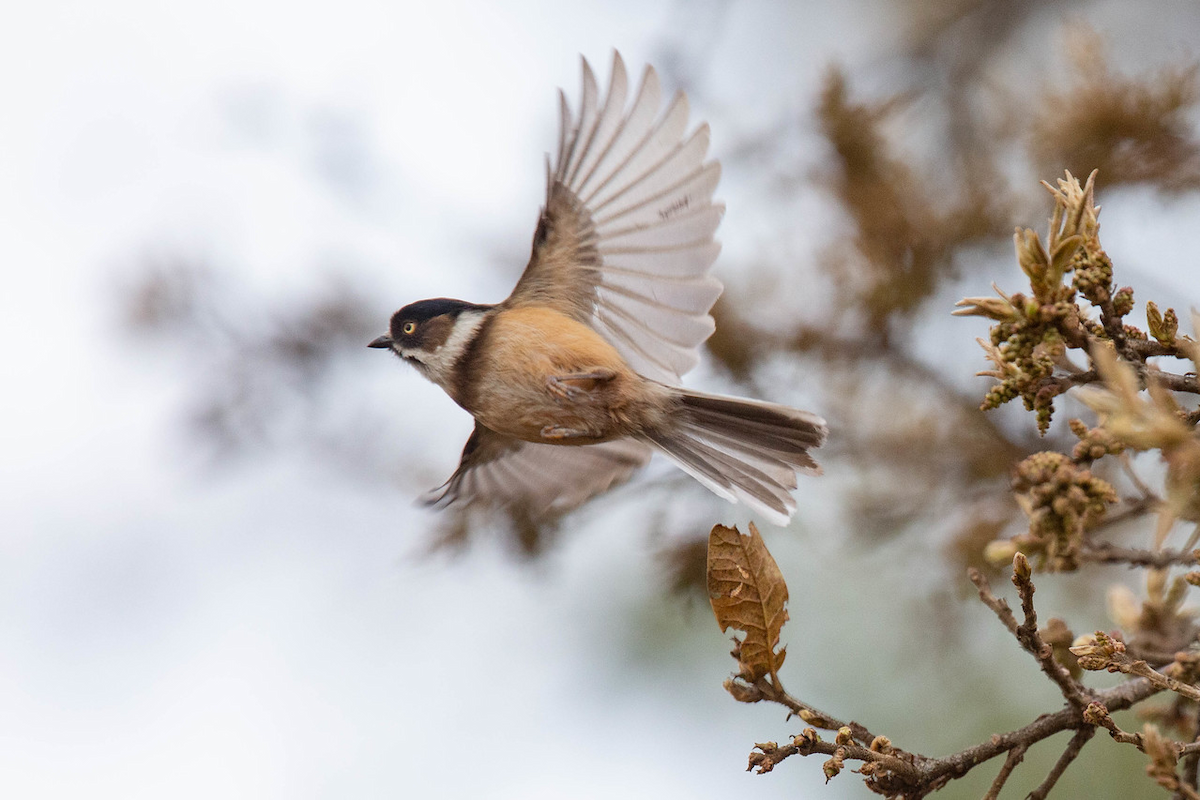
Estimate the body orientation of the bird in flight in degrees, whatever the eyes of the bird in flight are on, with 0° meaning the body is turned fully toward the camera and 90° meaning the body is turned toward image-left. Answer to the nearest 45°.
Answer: approximately 90°
